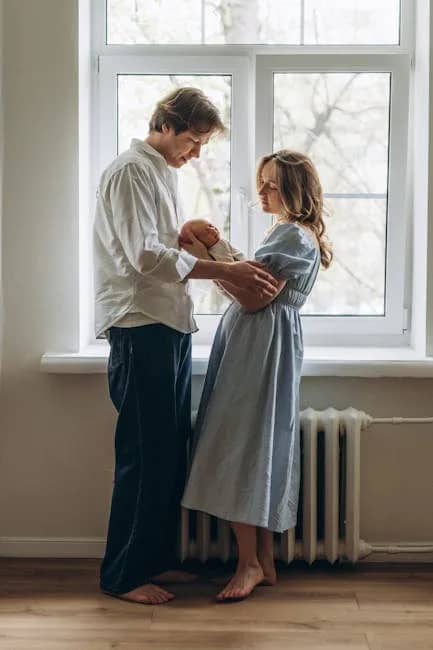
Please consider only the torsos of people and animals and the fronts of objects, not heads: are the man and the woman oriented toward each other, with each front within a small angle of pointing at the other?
yes

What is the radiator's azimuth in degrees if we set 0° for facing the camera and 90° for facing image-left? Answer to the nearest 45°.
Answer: approximately 0°

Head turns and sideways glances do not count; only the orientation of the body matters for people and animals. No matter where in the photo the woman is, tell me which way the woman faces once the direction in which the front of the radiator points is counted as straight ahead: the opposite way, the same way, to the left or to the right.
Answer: to the right

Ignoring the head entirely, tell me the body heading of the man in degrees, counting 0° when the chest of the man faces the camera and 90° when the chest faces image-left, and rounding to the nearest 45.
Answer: approximately 270°

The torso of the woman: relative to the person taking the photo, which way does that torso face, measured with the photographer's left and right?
facing to the left of the viewer
